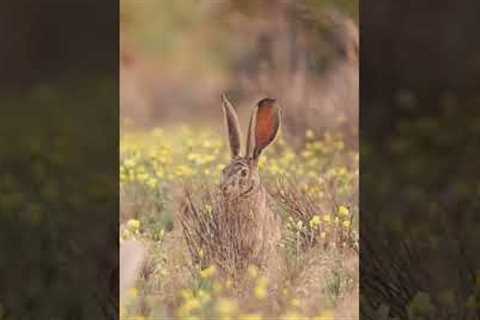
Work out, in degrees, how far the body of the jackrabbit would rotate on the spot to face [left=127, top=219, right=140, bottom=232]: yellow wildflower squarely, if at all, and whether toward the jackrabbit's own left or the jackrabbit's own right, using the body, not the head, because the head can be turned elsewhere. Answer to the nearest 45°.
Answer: approximately 45° to the jackrabbit's own right

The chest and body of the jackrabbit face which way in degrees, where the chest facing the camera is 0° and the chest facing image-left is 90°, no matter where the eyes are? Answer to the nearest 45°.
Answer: approximately 45°
